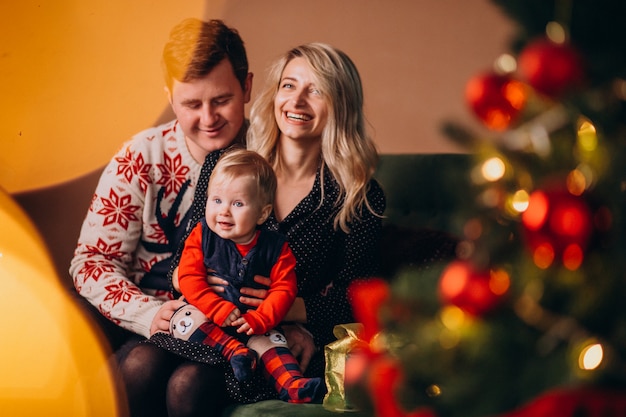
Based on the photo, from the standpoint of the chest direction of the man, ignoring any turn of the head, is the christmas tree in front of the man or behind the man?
in front

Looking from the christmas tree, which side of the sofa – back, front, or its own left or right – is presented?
front

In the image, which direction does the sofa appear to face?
toward the camera

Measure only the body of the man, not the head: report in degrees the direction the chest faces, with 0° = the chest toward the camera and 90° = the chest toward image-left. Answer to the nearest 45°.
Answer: approximately 315°

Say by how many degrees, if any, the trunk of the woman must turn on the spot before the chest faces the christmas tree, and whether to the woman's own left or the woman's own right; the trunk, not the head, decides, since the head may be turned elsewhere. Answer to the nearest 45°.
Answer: approximately 45° to the woman's own left

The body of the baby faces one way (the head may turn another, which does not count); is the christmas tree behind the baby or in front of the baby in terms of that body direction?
in front

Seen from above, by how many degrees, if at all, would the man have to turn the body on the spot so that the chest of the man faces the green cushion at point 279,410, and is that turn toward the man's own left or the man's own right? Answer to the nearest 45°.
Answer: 0° — they already face it

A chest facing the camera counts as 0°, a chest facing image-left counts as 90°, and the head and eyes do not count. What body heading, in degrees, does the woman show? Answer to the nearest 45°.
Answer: approximately 45°

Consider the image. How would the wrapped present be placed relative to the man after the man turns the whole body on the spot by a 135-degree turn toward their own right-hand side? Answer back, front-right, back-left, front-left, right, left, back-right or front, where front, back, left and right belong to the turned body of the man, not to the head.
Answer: back-left

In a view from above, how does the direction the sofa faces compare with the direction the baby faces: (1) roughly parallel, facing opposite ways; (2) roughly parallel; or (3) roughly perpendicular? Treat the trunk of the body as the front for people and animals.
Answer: roughly parallel

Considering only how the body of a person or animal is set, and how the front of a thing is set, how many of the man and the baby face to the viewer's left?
0
